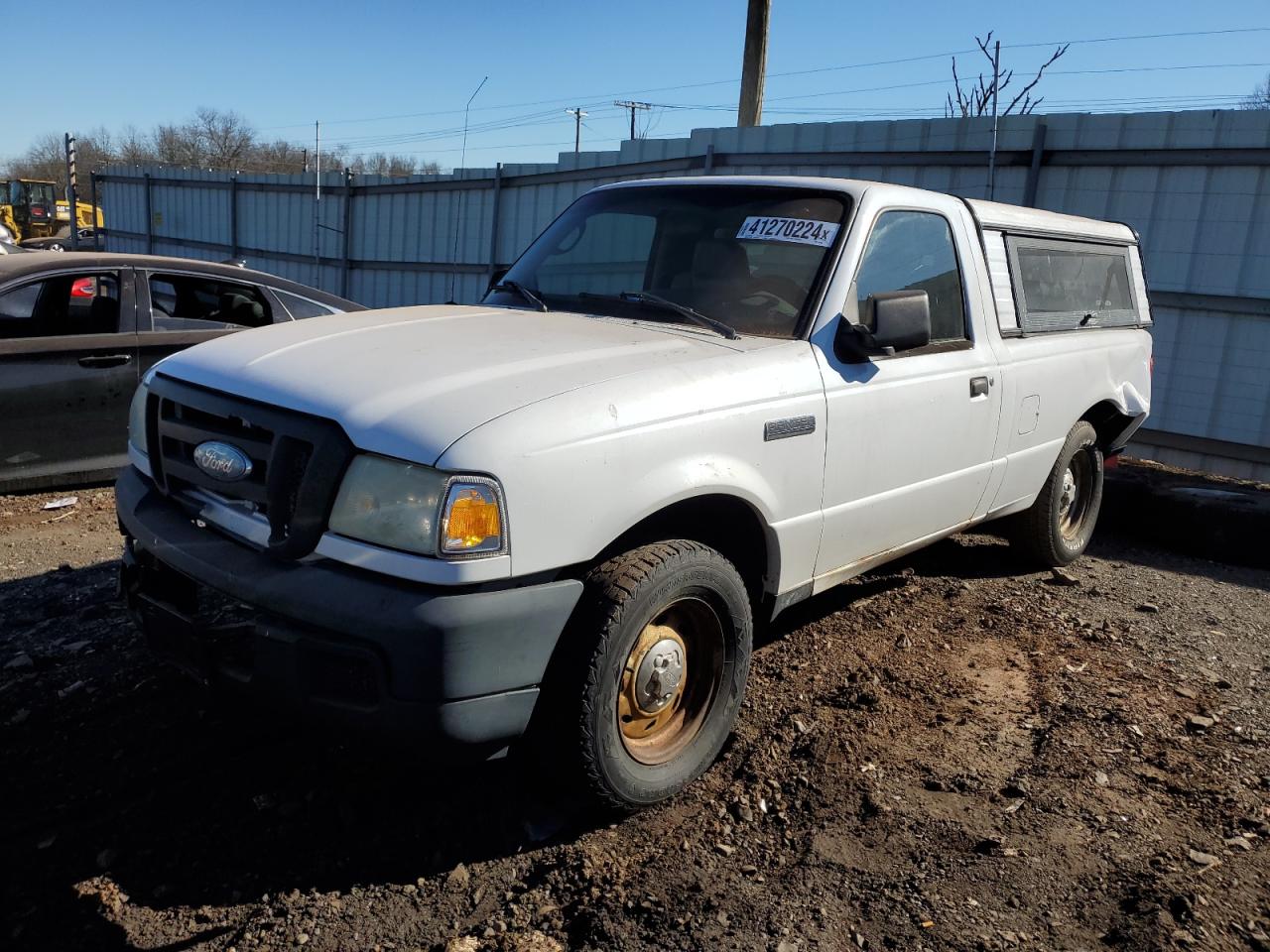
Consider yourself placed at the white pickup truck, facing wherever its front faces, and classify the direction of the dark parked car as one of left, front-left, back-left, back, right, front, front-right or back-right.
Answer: right

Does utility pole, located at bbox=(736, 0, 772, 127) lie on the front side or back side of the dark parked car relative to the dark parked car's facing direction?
on the back side

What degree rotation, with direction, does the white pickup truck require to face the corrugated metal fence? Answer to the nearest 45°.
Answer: approximately 180°

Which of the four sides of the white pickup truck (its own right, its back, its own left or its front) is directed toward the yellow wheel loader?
right

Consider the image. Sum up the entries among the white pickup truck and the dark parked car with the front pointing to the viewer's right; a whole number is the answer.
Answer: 0

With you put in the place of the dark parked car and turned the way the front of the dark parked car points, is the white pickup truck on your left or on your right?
on your left

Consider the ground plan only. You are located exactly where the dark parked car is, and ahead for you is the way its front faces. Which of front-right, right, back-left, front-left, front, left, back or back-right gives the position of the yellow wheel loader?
right

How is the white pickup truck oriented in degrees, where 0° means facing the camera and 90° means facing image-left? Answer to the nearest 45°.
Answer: approximately 45°
